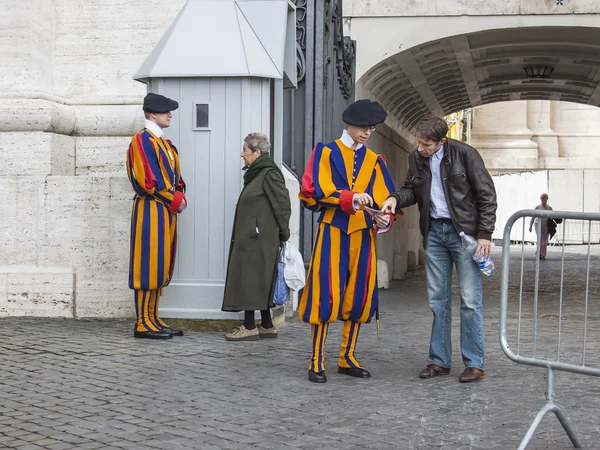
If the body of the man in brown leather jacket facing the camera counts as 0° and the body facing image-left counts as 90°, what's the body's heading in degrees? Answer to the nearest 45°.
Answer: approximately 45°

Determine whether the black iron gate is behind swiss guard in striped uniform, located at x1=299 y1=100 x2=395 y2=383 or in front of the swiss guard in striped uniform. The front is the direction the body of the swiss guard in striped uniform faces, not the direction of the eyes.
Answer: behind

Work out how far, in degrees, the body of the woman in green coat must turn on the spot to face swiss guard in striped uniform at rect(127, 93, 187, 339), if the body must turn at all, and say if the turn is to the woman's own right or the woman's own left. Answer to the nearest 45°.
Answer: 0° — they already face them

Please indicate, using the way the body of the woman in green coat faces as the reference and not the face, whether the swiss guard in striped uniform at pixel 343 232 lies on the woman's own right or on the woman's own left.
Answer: on the woman's own left

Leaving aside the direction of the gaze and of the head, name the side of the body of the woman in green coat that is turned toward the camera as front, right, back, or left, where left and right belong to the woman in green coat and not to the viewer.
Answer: left

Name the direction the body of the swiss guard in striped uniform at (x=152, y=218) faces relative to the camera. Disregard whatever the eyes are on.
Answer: to the viewer's right

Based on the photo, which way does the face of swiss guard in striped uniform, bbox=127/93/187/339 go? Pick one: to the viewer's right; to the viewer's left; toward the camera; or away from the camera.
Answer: to the viewer's right

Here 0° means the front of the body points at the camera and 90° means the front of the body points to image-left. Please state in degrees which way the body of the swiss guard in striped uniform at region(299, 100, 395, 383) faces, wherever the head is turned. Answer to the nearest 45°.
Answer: approximately 315°
